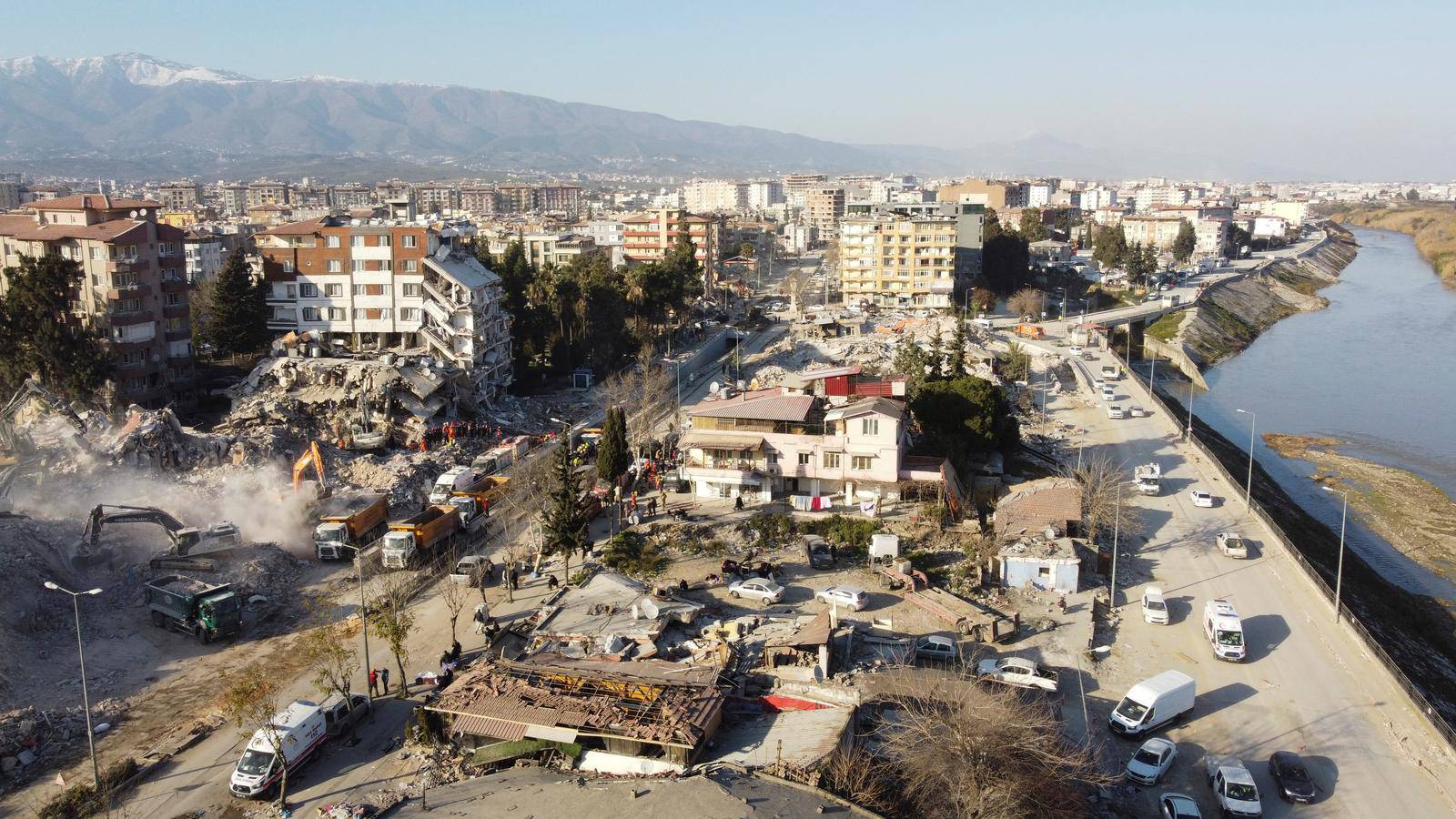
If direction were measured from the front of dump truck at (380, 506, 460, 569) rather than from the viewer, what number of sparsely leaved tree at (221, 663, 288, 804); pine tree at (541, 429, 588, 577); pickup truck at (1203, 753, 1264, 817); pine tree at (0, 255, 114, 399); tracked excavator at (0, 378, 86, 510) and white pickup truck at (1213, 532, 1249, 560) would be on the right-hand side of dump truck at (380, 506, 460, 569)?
2

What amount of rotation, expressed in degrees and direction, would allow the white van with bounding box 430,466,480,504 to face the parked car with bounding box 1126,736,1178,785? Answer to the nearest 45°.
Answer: approximately 90° to its left

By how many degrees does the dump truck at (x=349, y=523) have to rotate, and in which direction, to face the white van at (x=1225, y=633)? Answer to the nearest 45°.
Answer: approximately 90° to its left

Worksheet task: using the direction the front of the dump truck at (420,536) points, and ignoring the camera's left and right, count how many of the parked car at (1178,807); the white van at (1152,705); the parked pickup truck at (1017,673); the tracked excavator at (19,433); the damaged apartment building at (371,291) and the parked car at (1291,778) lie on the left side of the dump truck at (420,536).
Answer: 4

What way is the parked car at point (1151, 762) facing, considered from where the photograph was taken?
facing the viewer and to the left of the viewer

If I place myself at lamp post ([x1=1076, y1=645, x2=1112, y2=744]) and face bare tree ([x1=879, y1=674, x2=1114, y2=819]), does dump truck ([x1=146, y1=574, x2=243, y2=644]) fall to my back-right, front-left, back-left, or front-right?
front-right

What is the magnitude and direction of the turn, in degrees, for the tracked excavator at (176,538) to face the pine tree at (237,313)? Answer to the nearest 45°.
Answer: approximately 90° to its right

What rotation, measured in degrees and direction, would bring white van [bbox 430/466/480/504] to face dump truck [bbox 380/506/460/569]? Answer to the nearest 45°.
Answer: approximately 45° to its left

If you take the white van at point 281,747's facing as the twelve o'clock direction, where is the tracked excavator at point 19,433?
The tracked excavator is roughly at 4 o'clock from the white van.
